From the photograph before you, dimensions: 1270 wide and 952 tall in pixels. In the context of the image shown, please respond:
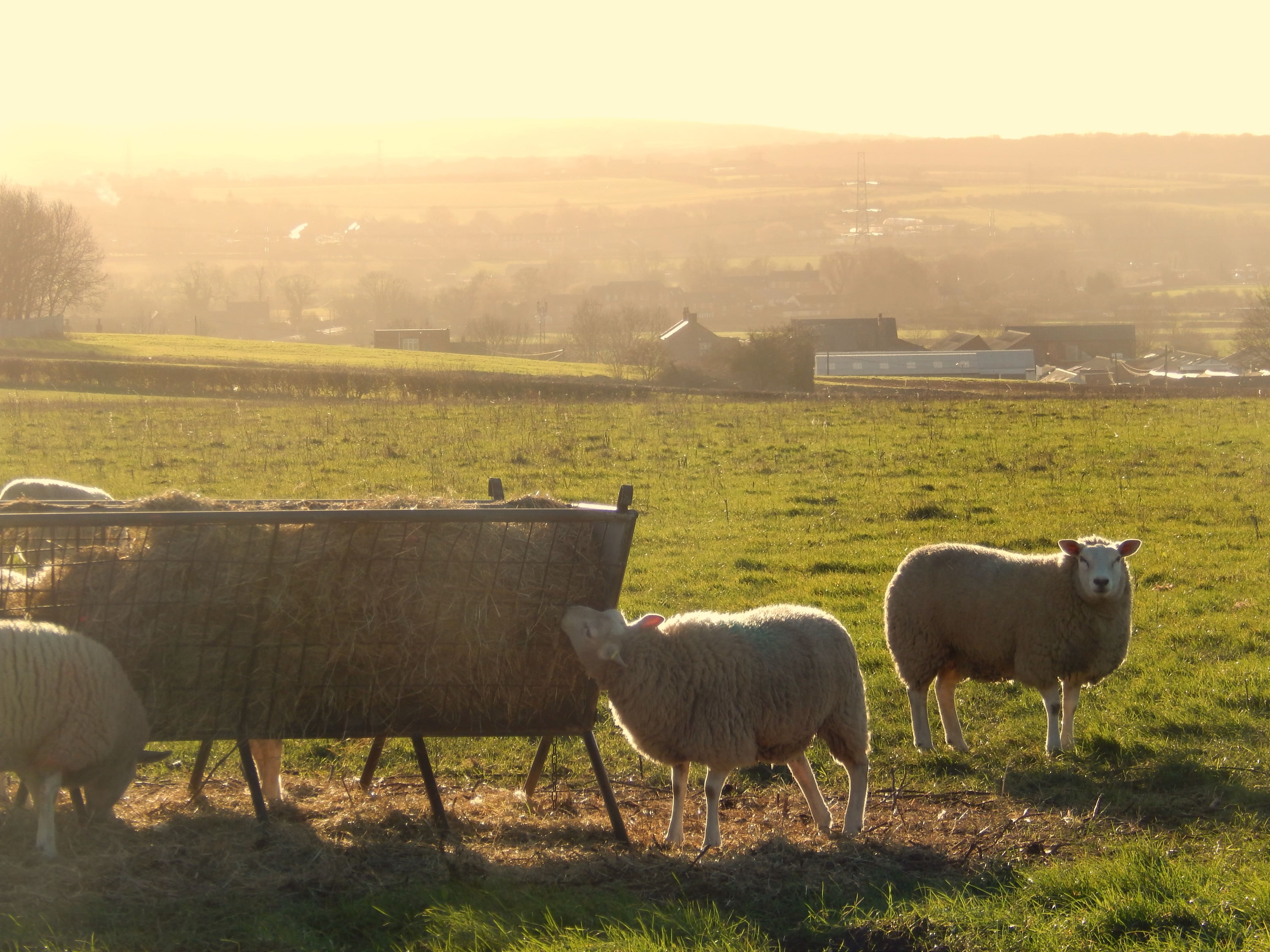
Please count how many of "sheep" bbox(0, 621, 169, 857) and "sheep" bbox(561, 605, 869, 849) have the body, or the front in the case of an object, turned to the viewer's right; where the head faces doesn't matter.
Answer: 1

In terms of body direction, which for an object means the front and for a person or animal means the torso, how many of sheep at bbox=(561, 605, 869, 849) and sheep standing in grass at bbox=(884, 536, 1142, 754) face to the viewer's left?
1

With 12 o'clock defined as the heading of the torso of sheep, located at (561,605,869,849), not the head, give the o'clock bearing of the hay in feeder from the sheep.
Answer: The hay in feeder is roughly at 12 o'clock from the sheep.

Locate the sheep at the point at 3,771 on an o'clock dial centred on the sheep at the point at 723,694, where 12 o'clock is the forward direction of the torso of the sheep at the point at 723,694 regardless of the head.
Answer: the sheep at the point at 3,771 is roughly at 12 o'clock from the sheep at the point at 723,694.

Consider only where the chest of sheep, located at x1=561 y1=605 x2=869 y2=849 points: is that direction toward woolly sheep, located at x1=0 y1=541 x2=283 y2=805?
yes

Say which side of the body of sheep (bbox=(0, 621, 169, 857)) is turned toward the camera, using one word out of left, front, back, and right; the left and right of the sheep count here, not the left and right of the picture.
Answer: right

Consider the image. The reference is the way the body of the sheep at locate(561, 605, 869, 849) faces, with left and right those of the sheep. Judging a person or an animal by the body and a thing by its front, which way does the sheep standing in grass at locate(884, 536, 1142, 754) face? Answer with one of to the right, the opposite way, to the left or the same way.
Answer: the opposite way

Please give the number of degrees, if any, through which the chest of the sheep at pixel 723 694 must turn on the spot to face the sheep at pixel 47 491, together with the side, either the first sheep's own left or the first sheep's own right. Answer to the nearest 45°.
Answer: approximately 45° to the first sheep's own right

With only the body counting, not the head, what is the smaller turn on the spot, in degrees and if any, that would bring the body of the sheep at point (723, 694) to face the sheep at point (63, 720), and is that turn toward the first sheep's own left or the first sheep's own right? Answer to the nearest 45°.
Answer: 0° — it already faces it

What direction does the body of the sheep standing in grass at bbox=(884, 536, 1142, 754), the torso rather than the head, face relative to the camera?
to the viewer's right

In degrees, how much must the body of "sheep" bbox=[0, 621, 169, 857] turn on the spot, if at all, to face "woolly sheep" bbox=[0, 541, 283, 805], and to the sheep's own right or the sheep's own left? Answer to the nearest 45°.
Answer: approximately 45° to the sheep's own left

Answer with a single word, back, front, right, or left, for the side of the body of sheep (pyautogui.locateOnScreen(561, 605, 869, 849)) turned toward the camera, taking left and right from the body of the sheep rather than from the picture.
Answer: left

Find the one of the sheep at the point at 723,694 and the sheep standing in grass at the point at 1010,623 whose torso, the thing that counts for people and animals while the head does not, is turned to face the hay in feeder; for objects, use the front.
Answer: the sheep
